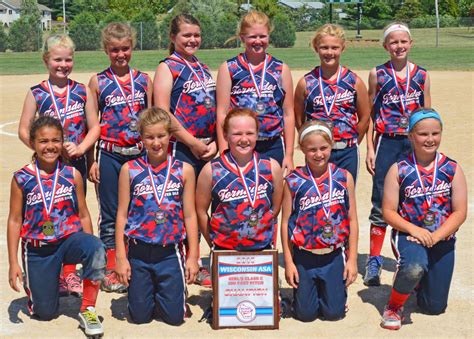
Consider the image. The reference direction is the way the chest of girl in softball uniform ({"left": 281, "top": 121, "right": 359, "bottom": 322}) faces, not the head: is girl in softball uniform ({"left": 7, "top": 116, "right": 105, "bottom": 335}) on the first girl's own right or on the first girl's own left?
on the first girl's own right

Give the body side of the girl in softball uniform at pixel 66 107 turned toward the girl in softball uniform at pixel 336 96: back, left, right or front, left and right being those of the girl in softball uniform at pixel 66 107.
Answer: left

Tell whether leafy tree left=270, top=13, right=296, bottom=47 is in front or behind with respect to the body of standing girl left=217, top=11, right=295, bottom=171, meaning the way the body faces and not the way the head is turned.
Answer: behind

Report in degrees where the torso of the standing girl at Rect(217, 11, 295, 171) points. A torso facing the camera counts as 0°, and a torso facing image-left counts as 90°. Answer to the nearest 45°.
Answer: approximately 0°

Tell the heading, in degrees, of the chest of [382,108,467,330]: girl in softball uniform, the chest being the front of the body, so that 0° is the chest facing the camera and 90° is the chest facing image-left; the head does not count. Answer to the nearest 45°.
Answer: approximately 0°

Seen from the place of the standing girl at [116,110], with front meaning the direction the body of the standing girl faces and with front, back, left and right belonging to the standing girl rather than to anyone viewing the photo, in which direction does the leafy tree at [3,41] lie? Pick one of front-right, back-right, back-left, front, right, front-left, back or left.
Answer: back

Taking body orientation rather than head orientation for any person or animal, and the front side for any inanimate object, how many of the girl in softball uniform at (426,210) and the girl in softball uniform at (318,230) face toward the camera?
2

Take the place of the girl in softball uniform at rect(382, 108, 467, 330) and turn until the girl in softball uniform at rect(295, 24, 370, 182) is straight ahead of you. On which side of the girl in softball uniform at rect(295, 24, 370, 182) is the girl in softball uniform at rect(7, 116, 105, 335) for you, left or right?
left
